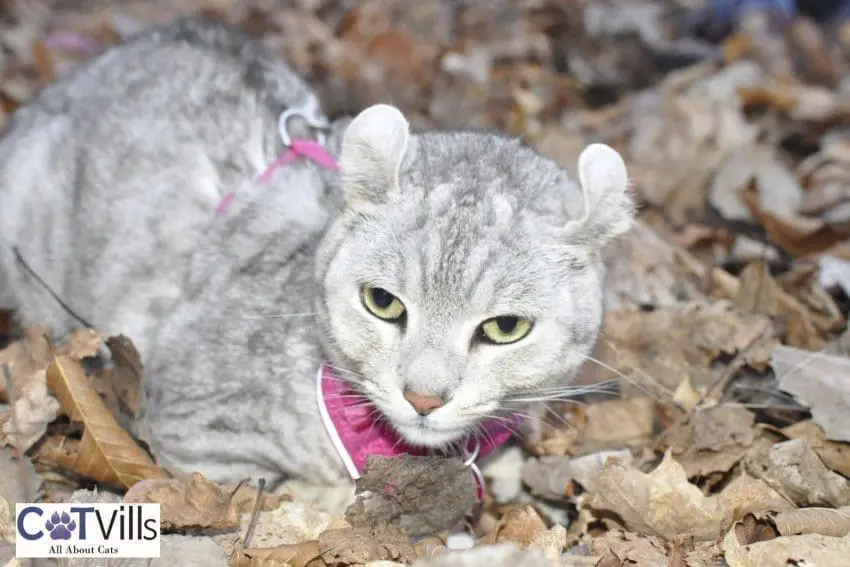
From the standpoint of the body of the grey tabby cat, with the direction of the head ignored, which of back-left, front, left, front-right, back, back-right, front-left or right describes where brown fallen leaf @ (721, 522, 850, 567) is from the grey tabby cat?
front

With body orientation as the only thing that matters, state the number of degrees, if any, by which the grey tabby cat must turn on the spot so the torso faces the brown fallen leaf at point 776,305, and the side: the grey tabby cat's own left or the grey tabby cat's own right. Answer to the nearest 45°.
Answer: approximately 45° to the grey tabby cat's own left

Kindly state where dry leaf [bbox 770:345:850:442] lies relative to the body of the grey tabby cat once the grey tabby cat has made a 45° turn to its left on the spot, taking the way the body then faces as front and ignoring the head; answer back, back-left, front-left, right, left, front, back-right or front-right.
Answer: front

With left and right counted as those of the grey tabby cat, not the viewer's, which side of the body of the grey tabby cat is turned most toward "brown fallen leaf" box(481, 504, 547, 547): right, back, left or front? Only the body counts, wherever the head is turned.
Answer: front

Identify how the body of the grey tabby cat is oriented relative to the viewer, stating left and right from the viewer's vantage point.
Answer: facing the viewer and to the right of the viewer

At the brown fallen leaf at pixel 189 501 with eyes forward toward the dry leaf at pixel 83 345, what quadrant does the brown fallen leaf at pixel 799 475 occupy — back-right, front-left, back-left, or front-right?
back-right

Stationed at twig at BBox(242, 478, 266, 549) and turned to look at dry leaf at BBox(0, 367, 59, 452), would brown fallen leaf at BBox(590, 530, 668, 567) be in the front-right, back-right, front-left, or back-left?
back-right

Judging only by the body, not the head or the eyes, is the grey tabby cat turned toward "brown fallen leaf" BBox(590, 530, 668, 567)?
yes

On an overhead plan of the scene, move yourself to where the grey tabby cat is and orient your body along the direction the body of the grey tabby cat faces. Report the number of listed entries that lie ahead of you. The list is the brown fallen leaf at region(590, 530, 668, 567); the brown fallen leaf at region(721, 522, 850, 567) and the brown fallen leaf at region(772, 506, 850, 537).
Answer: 3

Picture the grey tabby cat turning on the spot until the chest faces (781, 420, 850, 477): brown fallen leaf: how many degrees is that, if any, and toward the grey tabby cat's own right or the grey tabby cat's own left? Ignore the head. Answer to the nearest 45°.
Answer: approximately 45° to the grey tabby cat's own left

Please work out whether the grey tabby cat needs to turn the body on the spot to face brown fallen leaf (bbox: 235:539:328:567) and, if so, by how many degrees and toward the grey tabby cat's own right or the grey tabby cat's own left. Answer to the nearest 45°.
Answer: approximately 45° to the grey tabby cat's own right

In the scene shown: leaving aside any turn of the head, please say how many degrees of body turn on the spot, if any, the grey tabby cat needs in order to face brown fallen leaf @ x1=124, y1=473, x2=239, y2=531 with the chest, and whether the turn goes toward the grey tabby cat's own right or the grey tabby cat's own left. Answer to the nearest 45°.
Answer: approximately 45° to the grey tabby cat's own right
